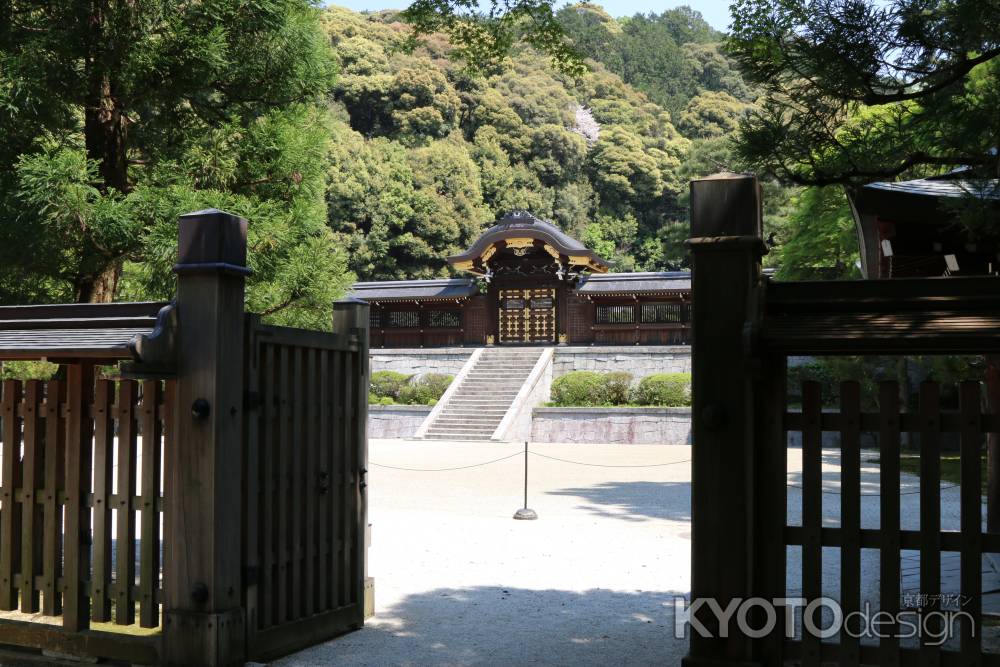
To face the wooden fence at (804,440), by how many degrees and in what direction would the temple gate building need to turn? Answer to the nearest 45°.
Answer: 0° — it already faces it

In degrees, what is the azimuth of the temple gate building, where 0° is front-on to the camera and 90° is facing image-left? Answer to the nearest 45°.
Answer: approximately 0°

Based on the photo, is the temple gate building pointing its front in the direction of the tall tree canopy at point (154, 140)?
yes

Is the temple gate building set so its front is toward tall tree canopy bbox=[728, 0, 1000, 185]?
yes

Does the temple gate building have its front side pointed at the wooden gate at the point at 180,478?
yes

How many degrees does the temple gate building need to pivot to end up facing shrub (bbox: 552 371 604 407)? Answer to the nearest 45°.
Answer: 0° — it already faces it

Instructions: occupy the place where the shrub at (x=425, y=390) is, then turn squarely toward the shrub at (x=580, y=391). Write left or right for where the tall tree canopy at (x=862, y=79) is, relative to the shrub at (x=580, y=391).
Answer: right

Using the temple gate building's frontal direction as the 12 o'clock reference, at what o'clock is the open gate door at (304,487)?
The open gate door is roughly at 12 o'clock from the temple gate building.
